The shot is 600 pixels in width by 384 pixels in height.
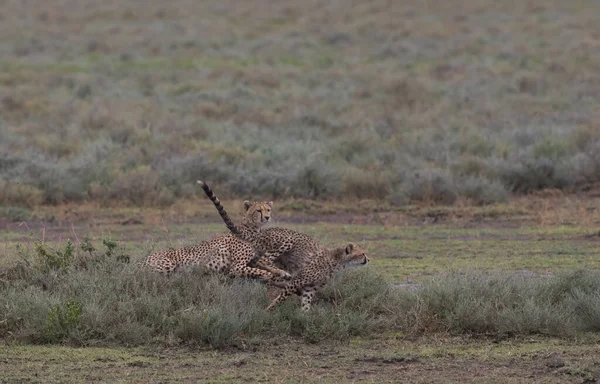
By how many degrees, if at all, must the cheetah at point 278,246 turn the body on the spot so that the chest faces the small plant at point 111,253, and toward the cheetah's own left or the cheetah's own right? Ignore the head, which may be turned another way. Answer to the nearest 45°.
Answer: approximately 180°

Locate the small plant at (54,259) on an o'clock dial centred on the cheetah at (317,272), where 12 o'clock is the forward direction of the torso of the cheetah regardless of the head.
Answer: The small plant is roughly at 6 o'clock from the cheetah.

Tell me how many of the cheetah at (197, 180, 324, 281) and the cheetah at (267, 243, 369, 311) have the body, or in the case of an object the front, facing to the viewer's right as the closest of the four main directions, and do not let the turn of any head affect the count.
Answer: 2

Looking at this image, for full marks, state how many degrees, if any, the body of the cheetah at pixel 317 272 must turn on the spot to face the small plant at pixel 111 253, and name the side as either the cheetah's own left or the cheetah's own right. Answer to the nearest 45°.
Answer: approximately 180°

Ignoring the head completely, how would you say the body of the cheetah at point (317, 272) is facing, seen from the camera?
to the viewer's right

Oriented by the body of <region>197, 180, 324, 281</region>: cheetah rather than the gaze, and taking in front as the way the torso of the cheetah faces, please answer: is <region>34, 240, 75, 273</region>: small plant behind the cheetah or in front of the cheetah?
behind

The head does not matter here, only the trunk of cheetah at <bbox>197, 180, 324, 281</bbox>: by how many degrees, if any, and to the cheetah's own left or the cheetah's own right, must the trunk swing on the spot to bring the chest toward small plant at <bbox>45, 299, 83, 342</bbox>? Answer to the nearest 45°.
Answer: approximately 135° to the cheetah's own right

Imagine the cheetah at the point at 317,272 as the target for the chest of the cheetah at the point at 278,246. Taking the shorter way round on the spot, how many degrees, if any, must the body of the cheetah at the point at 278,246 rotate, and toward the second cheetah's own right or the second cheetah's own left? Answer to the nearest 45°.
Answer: approximately 45° to the second cheetah's own right

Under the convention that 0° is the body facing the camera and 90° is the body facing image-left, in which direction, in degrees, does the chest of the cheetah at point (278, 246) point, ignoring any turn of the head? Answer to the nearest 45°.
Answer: approximately 270°

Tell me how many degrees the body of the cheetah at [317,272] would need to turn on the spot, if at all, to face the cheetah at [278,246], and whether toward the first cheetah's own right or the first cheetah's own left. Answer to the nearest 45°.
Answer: approximately 135° to the first cheetah's own left
